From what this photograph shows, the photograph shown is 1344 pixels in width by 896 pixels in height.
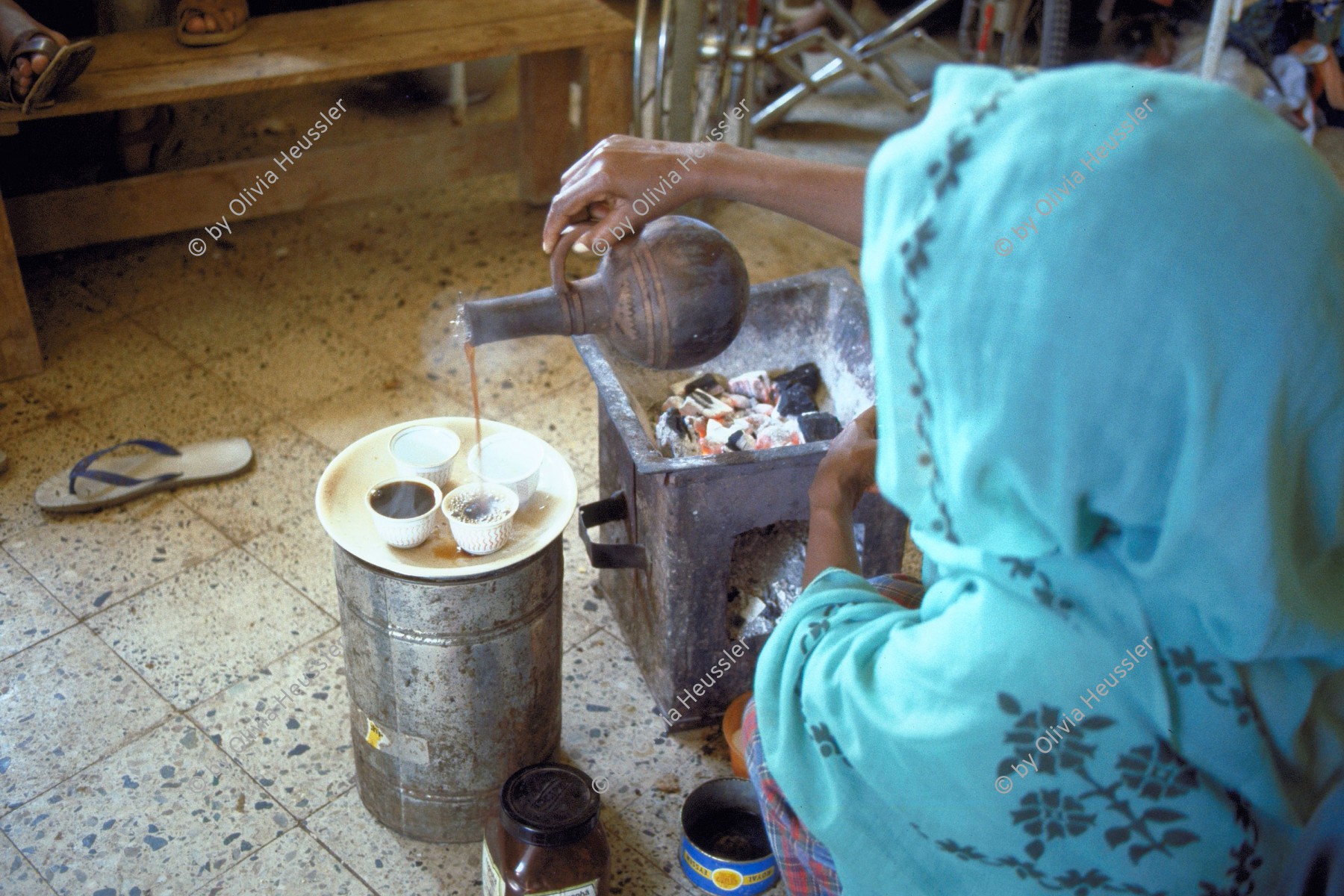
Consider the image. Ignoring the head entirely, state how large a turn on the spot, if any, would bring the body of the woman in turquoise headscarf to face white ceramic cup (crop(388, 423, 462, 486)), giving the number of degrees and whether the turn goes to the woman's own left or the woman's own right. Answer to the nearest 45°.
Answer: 0° — they already face it

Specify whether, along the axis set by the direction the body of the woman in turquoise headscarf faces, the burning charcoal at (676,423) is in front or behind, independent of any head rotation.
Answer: in front

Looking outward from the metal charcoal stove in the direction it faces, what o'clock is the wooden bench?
The wooden bench is roughly at 5 o'clock from the metal charcoal stove.

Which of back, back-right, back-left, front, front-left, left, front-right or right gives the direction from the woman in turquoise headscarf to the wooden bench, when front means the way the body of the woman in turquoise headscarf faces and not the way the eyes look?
front

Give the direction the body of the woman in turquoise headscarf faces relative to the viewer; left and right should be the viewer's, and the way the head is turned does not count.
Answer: facing away from the viewer and to the left of the viewer

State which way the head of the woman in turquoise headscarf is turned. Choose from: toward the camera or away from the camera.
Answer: away from the camera

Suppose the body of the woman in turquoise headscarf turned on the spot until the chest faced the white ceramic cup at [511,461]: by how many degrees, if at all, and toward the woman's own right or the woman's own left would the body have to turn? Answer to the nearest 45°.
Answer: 0° — they already face it

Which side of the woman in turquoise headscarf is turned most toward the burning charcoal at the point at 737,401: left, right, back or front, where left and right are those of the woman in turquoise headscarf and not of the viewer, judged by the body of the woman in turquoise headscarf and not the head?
front

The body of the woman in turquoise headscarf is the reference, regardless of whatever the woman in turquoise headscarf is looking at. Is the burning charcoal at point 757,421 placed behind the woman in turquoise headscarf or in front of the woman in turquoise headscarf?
in front

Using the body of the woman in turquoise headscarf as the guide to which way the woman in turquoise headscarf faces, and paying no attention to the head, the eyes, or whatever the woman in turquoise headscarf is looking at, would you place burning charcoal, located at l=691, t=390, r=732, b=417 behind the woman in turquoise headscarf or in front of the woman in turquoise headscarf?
in front

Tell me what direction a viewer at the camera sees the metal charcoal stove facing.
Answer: facing the viewer

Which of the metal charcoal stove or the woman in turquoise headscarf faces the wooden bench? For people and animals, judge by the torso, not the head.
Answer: the woman in turquoise headscarf
